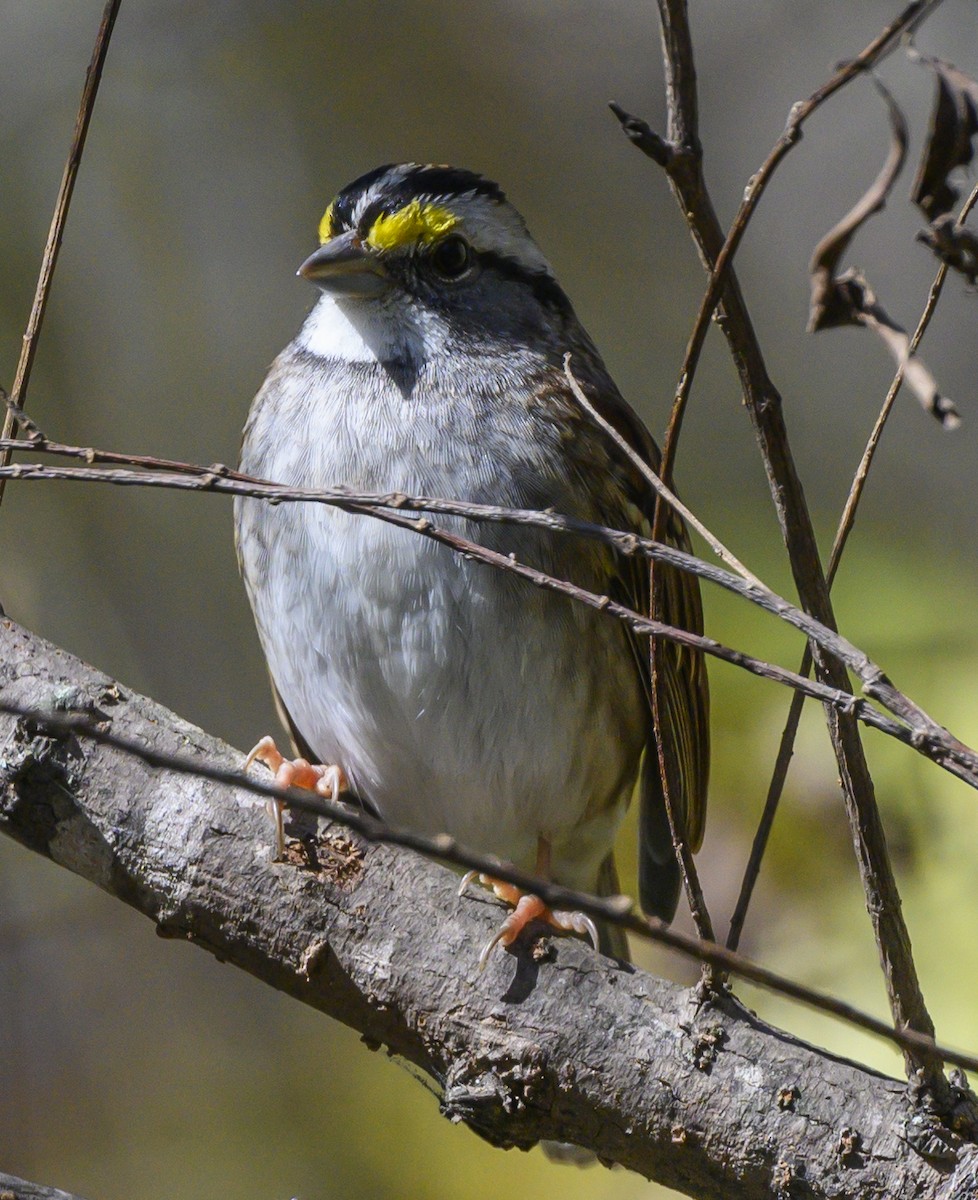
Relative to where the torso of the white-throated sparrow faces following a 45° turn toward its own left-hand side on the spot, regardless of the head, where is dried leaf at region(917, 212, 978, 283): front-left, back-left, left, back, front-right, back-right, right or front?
left

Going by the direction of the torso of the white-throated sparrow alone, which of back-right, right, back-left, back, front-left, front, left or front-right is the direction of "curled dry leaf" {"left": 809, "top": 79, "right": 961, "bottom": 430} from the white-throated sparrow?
back-left

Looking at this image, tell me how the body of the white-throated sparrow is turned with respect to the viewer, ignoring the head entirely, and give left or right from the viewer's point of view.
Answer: facing the viewer and to the left of the viewer
